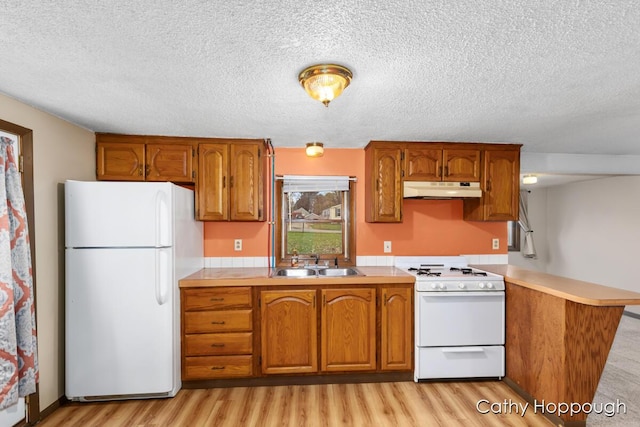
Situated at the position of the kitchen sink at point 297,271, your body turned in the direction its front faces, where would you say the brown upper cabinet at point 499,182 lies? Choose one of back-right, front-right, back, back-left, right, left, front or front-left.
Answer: left

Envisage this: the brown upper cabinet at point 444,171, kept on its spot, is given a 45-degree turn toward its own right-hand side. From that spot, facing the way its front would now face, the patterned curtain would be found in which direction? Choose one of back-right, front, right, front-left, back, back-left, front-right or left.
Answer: front

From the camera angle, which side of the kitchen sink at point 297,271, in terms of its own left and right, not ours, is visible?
front

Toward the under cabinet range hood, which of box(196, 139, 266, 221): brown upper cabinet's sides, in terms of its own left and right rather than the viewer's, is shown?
left

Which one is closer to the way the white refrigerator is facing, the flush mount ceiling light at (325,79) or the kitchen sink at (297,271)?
the flush mount ceiling light

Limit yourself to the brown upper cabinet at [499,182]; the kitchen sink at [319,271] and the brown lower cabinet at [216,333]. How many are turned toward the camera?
3

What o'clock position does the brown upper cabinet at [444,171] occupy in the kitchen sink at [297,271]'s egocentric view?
The brown upper cabinet is roughly at 9 o'clock from the kitchen sink.

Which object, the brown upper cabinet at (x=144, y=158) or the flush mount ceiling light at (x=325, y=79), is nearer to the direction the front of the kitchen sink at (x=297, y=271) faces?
the flush mount ceiling light

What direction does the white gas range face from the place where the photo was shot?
facing the viewer

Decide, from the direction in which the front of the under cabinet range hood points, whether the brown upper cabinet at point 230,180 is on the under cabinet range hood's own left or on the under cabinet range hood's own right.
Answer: on the under cabinet range hood's own right

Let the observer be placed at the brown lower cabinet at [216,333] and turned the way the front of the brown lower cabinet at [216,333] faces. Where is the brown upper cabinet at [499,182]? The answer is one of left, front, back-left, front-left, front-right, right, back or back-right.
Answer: left

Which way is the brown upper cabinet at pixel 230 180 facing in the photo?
toward the camera
